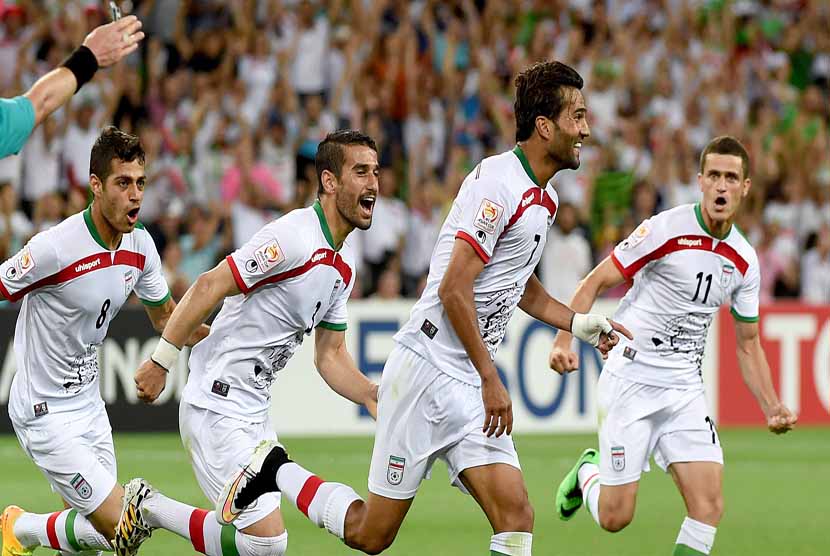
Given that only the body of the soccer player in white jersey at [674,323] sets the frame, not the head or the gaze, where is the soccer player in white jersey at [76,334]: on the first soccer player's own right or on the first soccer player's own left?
on the first soccer player's own right

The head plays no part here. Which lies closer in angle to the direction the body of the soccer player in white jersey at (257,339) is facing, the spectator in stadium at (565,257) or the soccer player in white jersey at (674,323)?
the soccer player in white jersey

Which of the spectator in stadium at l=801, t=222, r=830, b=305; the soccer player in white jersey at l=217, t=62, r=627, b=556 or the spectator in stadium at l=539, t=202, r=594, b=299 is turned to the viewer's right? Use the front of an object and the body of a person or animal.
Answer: the soccer player in white jersey

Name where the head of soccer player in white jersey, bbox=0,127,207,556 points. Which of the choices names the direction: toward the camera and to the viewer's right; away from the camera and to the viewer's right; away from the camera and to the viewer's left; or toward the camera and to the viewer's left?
toward the camera and to the viewer's right

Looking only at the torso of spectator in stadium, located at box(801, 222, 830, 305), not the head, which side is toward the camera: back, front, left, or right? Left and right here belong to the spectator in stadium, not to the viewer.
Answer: front

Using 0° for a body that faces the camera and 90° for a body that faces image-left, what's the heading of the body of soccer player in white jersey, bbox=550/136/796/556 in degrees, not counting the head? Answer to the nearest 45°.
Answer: approximately 315°

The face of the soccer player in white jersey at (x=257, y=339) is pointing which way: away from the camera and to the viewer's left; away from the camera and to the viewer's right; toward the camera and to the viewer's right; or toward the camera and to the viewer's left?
toward the camera and to the viewer's right

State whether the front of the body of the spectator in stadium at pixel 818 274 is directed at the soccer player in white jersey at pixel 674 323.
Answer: yes

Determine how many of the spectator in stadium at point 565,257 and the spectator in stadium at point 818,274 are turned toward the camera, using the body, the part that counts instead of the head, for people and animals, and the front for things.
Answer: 2

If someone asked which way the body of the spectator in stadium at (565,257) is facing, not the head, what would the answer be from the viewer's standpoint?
toward the camera
